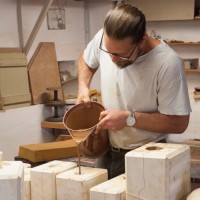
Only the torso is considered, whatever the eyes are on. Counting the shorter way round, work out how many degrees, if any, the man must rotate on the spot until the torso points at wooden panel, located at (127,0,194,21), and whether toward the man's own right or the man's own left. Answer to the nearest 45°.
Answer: approximately 135° to the man's own right

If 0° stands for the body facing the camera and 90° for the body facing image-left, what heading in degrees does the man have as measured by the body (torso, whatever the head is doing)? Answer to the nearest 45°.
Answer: approximately 45°

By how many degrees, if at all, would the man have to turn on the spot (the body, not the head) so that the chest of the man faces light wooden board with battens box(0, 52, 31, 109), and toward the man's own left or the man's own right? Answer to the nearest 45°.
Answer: approximately 90° to the man's own right

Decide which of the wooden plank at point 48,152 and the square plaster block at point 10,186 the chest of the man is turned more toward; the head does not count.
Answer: the square plaster block

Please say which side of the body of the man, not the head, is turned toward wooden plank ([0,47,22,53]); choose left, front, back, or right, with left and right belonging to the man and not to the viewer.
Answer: right

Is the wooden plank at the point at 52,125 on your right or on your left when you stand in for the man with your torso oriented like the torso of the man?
on your right

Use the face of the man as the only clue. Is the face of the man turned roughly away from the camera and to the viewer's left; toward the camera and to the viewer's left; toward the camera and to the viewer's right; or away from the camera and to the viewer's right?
toward the camera and to the viewer's left

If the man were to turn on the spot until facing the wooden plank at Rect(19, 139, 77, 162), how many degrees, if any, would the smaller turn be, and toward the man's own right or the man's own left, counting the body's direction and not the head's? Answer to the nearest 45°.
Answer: approximately 90° to the man's own right
